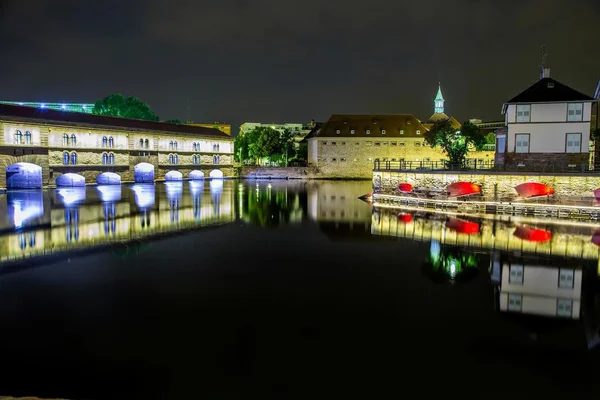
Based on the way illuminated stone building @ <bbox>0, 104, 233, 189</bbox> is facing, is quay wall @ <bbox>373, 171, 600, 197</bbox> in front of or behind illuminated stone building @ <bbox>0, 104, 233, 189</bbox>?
in front

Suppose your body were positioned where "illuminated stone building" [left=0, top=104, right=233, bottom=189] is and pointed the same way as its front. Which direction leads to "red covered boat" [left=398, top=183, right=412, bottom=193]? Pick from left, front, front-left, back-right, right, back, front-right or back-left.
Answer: front

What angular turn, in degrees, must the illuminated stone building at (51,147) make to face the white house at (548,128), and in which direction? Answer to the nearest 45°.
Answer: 0° — it already faces it

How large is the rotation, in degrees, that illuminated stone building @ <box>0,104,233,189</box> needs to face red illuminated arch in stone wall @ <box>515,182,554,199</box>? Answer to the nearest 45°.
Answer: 0° — it already faces it

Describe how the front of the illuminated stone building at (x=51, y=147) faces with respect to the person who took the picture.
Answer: facing the viewer and to the right of the viewer
